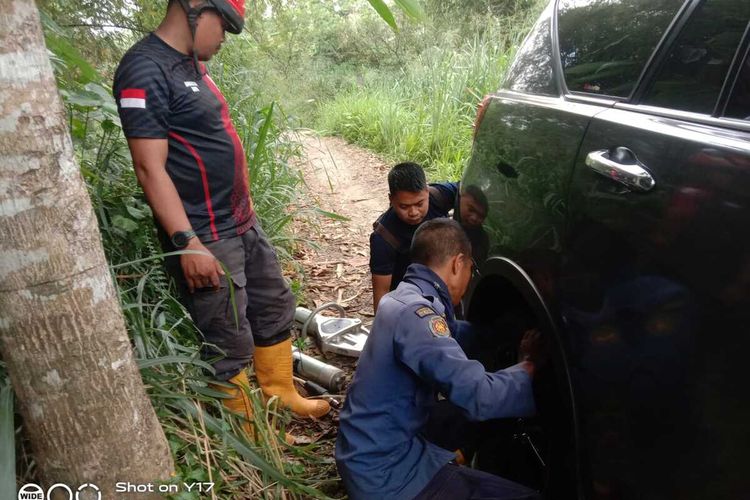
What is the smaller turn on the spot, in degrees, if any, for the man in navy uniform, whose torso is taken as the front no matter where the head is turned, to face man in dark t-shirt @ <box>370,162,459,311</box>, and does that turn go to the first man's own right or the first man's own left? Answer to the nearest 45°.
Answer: approximately 45° to the first man's own left

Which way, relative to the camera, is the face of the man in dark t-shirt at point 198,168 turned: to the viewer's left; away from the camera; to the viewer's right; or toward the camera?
to the viewer's right

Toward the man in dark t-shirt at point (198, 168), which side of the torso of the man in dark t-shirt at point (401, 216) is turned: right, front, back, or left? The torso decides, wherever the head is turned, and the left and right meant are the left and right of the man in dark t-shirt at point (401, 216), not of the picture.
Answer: right

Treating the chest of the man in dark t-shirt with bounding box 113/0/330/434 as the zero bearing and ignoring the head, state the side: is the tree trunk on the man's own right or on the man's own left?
on the man's own right

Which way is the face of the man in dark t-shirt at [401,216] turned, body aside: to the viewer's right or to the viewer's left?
to the viewer's right

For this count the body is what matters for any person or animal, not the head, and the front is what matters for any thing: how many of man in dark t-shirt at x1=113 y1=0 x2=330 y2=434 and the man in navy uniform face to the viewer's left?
0

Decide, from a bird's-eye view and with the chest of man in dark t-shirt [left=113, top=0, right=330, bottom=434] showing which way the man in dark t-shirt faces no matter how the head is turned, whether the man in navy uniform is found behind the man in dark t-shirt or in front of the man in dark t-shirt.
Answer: in front

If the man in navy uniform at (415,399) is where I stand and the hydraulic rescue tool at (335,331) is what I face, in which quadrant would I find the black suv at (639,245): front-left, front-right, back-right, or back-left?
back-right

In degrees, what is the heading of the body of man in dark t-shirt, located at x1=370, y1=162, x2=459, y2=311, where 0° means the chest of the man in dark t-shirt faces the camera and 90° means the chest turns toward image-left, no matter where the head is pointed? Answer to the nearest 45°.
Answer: approximately 315°

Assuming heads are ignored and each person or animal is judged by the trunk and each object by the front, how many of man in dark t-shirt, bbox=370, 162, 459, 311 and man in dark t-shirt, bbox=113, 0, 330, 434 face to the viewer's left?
0

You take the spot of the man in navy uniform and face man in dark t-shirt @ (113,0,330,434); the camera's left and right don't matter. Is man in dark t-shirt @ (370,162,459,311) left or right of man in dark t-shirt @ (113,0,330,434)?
right

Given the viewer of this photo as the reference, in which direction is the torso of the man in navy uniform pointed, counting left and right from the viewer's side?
facing away from the viewer and to the right of the viewer
